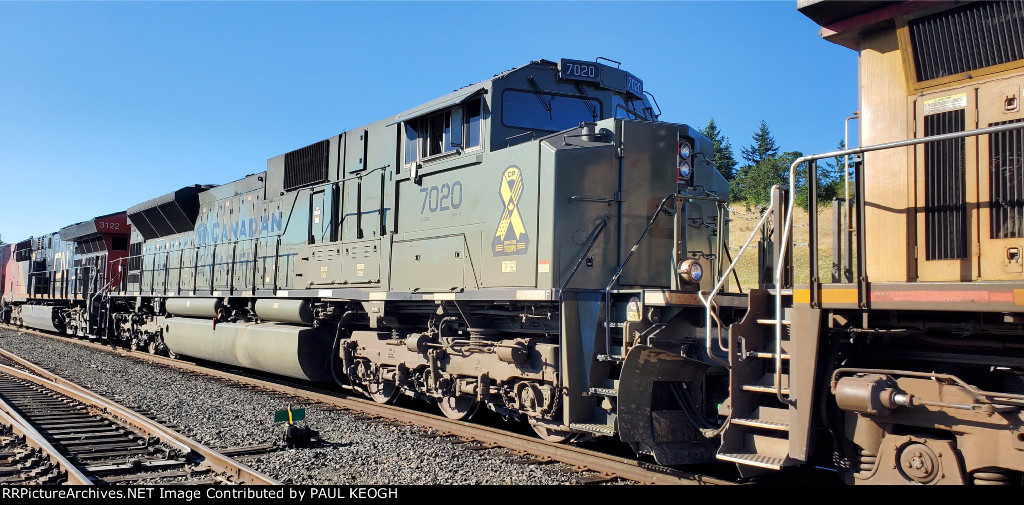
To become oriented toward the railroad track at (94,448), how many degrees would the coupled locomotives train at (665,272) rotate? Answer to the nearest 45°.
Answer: approximately 135° to its right
